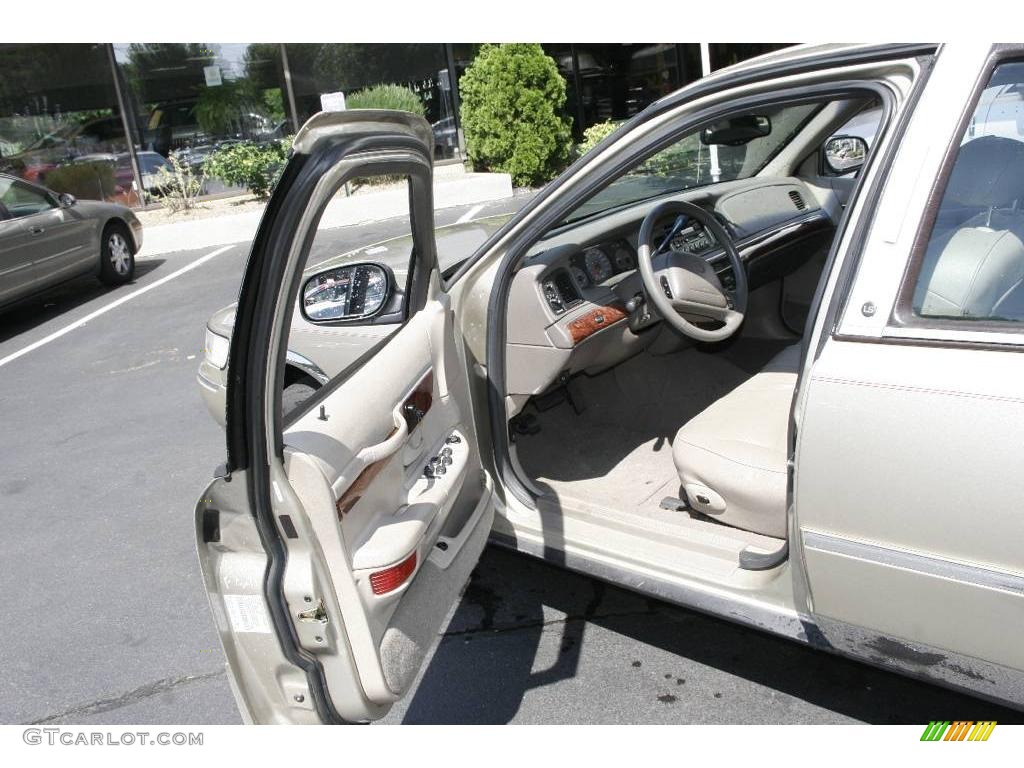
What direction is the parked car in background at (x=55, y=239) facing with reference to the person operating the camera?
facing away from the viewer and to the right of the viewer

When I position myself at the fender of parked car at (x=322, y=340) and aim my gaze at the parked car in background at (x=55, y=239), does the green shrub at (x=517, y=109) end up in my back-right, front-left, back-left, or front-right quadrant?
front-right

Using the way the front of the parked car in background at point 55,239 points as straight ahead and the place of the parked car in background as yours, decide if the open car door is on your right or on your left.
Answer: on your right

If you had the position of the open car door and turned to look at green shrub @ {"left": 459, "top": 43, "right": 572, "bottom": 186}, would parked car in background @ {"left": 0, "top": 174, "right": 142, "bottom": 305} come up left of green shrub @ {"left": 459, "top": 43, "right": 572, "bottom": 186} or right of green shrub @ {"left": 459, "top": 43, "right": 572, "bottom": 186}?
left

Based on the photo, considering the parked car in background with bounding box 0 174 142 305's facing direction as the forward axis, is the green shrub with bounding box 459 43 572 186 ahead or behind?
ahead

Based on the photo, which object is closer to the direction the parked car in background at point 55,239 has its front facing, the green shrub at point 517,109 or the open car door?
the green shrub
